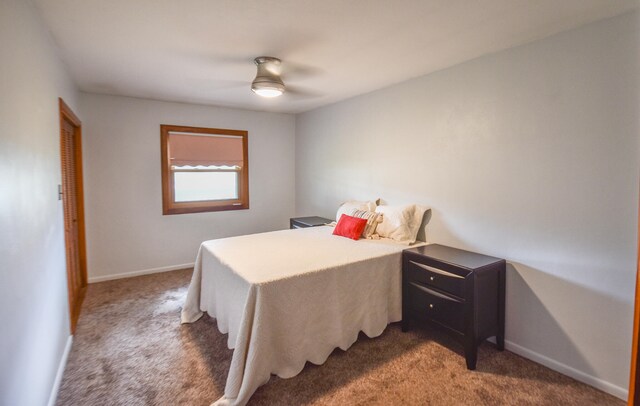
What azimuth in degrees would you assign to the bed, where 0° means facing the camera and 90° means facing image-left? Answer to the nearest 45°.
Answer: approximately 45°

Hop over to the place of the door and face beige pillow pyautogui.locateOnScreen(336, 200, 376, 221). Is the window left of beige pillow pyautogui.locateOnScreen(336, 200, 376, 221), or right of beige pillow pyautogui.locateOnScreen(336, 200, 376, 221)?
left

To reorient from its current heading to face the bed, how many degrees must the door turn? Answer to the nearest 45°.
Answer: approximately 45° to its right

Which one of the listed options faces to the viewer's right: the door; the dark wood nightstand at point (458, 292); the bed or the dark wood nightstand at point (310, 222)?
the door

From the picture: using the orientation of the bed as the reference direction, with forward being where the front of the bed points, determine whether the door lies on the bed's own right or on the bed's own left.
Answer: on the bed's own right

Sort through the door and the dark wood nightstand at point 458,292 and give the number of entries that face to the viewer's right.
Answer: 1

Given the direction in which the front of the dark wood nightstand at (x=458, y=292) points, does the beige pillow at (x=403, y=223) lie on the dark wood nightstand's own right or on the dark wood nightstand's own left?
on the dark wood nightstand's own right

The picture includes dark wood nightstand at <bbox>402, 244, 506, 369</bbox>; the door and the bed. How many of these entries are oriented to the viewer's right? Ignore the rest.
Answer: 1

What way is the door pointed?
to the viewer's right
